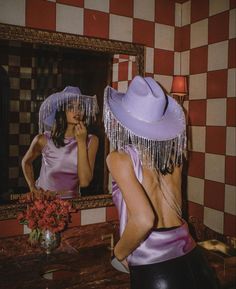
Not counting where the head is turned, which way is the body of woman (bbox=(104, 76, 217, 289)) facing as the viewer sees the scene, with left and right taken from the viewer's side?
facing away from the viewer and to the left of the viewer

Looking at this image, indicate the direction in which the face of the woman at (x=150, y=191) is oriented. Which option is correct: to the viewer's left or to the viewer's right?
to the viewer's left

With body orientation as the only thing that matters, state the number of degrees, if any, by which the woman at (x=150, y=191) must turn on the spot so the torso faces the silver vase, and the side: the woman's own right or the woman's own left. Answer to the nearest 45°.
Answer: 0° — they already face it

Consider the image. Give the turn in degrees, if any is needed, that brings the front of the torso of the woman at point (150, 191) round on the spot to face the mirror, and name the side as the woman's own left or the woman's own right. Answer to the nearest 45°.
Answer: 0° — they already face it
